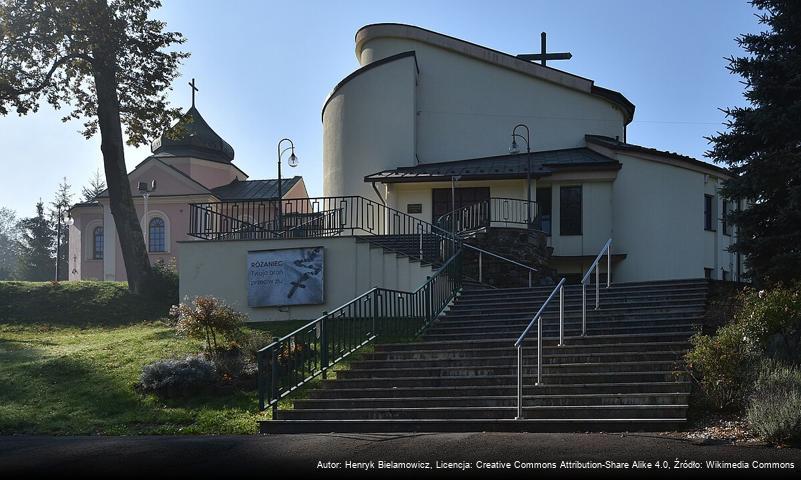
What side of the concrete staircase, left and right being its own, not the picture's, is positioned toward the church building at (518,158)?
back

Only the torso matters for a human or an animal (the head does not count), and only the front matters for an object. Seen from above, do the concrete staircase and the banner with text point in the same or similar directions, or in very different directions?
same or similar directions

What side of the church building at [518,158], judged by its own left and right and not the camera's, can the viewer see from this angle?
front

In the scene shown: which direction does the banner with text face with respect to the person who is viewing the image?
facing the viewer

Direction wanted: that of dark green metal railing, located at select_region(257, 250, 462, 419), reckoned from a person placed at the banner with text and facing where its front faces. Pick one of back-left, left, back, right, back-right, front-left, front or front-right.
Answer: front

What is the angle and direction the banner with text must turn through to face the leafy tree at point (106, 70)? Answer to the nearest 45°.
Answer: approximately 135° to its right

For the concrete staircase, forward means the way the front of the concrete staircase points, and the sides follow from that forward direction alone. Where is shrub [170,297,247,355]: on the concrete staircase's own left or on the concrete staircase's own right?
on the concrete staircase's own right

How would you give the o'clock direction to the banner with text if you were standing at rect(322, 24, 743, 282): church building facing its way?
The banner with text is roughly at 1 o'clock from the church building.

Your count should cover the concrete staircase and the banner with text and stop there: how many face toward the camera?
2

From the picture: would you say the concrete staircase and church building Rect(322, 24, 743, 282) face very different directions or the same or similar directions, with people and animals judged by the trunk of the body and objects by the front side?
same or similar directions

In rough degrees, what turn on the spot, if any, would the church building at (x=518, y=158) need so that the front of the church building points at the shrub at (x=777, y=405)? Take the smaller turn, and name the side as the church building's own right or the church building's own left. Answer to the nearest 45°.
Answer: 0° — it already faces it

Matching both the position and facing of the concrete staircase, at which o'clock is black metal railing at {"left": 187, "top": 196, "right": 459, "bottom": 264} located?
The black metal railing is roughly at 5 o'clock from the concrete staircase.

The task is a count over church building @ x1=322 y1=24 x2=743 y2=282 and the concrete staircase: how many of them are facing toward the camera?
2

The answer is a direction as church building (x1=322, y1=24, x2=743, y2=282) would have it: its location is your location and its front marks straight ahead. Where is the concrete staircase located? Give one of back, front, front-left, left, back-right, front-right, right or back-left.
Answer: front

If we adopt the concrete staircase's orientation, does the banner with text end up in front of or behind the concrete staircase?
behind

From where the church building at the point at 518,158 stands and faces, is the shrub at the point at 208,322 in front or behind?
in front

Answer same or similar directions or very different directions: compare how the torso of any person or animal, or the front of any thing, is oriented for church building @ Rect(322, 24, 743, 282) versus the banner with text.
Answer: same or similar directions
